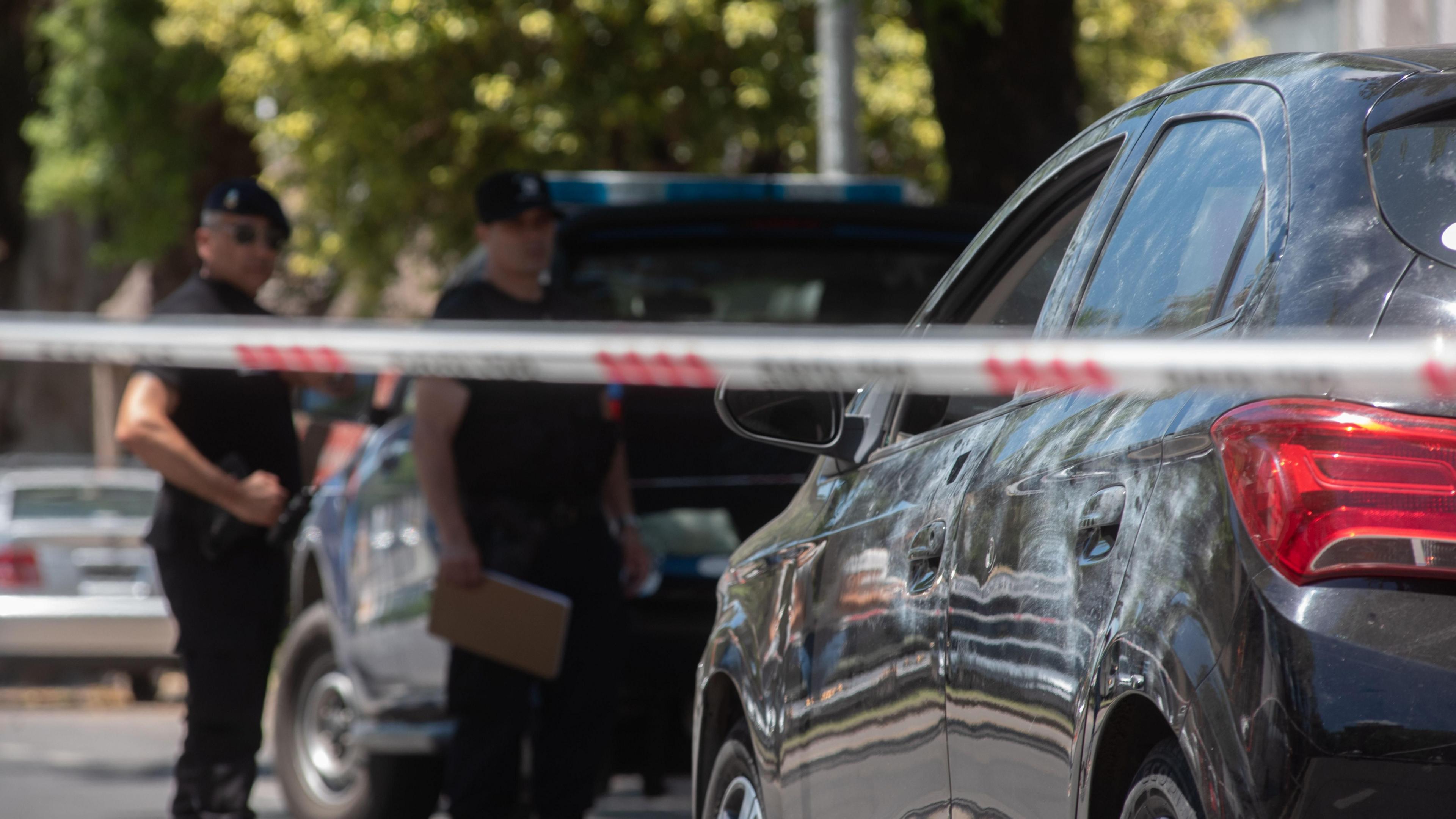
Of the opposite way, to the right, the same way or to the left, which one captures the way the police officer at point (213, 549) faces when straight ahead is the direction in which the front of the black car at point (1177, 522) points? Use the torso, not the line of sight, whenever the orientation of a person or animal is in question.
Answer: the opposite way

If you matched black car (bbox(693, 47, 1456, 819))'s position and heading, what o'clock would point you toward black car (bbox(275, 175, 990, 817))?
black car (bbox(275, 175, 990, 817)) is roughly at 1 o'clock from black car (bbox(693, 47, 1456, 819)).

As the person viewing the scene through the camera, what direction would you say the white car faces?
facing away from the viewer

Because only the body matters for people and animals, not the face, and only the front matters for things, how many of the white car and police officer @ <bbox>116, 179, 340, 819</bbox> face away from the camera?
1

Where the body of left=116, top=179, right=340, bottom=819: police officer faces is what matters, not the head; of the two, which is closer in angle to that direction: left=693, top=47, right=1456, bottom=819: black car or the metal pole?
the black car

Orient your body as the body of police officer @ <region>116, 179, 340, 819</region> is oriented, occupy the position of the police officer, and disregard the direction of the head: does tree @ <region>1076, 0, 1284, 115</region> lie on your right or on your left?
on your left

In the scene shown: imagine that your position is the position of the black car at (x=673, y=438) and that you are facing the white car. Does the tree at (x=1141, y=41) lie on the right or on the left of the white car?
right

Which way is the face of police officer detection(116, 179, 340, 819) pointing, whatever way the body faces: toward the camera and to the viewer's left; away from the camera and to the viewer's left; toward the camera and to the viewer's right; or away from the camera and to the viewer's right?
toward the camera and to the viewer's right

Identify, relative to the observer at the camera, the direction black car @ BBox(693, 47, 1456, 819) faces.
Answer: facing away from the viewer and to the left of the viewer

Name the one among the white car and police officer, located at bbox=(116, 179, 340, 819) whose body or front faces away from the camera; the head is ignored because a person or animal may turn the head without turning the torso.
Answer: the white car

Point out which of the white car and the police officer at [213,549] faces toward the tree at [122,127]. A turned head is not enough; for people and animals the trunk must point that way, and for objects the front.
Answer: the white car

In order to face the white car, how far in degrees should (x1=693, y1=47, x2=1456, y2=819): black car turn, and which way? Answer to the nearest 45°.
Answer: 0° — it already faces it

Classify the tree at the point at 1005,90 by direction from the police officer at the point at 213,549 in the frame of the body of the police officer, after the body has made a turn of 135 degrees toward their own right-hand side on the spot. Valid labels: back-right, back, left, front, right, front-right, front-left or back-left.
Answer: back-right
